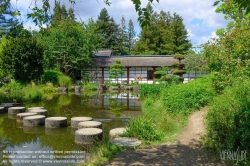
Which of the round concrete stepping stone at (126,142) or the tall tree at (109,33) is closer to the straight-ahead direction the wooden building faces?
the round concrete stepping stone

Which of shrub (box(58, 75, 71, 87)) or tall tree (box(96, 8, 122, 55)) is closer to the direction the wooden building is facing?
the shrub

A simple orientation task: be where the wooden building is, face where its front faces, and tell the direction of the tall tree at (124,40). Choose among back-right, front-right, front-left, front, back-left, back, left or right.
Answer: back

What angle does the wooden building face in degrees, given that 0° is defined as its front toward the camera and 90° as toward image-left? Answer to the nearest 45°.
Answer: approximately 0°

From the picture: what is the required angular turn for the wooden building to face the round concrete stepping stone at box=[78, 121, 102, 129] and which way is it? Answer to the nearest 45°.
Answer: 0° — it already faces it

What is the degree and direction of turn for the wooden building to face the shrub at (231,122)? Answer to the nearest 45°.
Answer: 0° — it already faces it

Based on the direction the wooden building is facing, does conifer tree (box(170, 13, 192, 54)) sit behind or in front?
behind

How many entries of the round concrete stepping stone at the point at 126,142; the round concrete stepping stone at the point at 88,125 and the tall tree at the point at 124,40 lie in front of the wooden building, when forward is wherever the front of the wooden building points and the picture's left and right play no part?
2

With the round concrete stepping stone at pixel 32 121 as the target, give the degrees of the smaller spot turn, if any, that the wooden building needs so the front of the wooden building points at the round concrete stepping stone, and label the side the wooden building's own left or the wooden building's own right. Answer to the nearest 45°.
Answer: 0° — it already faces it

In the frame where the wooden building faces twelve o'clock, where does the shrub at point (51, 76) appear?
The shrub is roughly at 2 o'clock from the wooden building.

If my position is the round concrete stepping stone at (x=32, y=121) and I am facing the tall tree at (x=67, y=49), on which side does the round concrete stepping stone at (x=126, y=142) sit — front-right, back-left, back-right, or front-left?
back-right
